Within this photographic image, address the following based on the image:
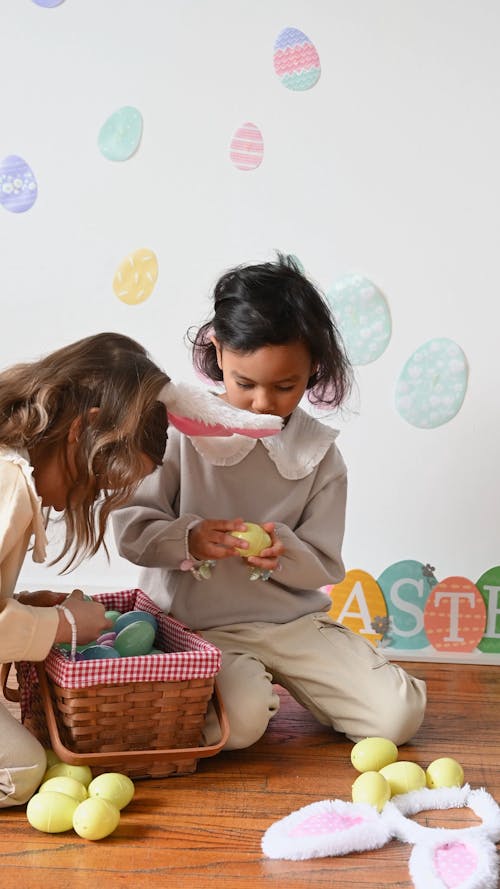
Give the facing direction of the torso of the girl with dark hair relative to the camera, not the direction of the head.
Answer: toward the camera

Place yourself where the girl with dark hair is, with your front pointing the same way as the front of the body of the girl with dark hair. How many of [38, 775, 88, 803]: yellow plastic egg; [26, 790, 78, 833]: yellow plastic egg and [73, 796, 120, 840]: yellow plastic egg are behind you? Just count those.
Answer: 0

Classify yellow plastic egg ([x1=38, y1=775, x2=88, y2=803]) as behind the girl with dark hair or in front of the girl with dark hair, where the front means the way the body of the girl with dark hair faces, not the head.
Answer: in front

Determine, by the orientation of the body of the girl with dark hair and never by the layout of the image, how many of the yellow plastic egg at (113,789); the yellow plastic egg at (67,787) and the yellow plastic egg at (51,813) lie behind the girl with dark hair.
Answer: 0

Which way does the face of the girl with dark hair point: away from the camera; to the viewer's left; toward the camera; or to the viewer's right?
toward the camera

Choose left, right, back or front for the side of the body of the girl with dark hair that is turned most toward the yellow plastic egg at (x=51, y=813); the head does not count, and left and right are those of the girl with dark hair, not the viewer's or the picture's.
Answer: front

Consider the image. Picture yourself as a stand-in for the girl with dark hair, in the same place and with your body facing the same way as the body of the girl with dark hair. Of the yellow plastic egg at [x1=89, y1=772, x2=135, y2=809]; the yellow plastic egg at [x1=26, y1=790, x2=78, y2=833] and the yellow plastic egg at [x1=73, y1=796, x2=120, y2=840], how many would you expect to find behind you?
0
